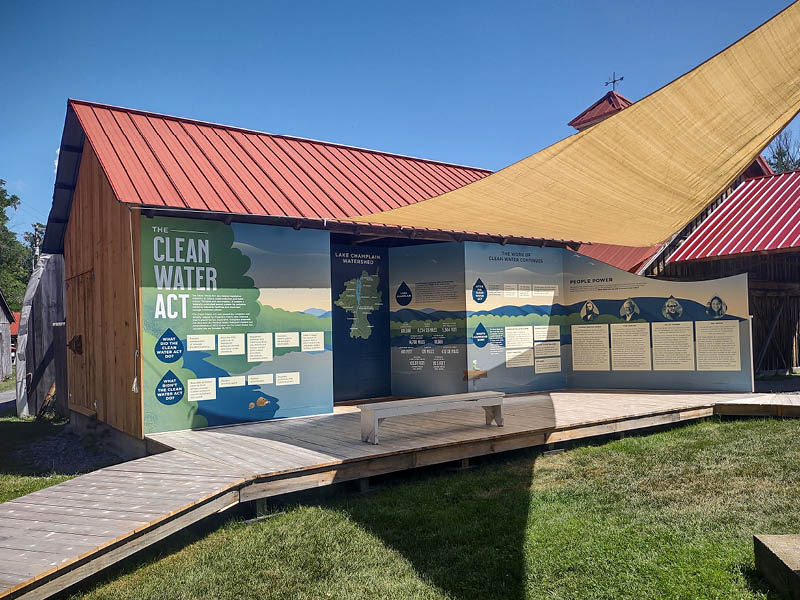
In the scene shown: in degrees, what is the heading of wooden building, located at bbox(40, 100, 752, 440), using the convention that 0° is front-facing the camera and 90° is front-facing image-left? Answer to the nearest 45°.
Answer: approximately 315°

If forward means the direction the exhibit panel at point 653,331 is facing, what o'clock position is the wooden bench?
The wooden bench is roughly at 1 o'clock from the exhibit panel.

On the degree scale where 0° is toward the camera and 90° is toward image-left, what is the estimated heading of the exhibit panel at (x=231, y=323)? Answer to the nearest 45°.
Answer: approximately 315°

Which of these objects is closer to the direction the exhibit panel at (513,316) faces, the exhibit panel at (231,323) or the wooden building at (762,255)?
the exhibit panel

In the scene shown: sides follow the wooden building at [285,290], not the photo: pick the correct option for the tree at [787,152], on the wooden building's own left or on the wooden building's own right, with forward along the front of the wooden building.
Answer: on the wooden building's own left

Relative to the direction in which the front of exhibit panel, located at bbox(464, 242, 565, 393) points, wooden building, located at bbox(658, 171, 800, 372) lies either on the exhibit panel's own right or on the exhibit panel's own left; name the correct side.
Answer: on the exhibit panel's own left

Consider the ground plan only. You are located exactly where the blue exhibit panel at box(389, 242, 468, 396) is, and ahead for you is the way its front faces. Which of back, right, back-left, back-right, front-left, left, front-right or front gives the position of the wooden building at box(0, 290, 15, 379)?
back-right

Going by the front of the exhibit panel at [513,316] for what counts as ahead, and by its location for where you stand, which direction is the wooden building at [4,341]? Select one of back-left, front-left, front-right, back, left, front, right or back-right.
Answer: back-right

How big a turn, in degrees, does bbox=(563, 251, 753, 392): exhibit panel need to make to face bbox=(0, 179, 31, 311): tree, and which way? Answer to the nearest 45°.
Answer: approximately 135° to its right

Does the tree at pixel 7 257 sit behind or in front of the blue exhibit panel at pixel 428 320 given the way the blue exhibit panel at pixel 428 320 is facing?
behind

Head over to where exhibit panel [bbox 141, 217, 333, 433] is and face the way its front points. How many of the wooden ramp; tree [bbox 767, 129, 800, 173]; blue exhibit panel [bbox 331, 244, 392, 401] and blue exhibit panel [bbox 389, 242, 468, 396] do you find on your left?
3
